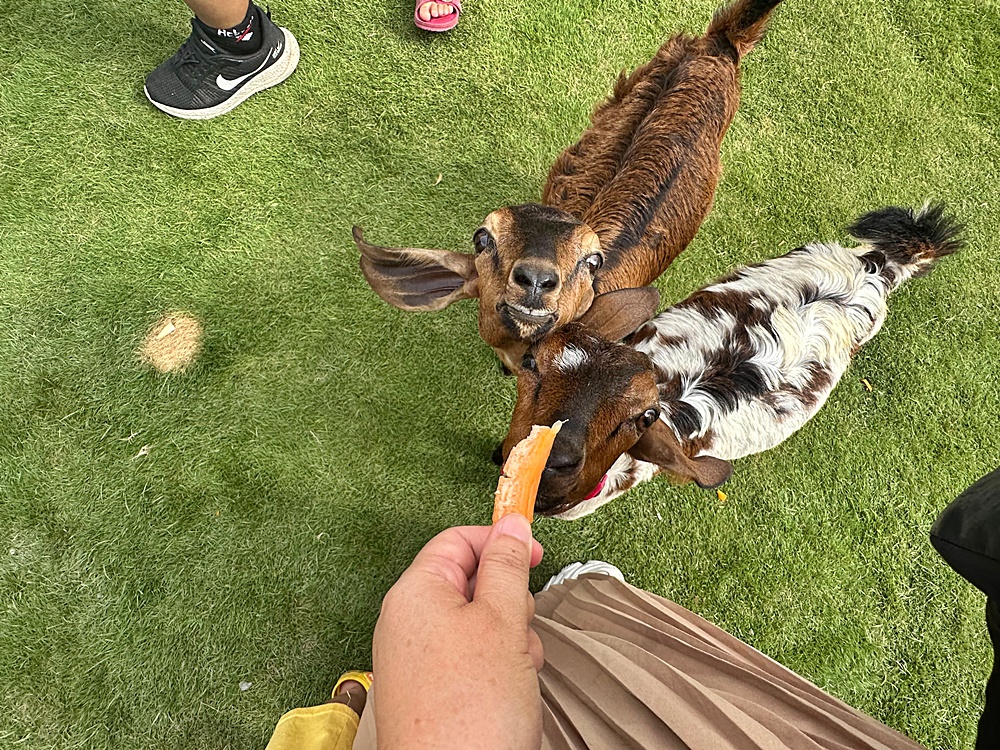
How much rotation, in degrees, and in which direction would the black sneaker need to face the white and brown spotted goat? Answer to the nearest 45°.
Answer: approximately 90° to its left

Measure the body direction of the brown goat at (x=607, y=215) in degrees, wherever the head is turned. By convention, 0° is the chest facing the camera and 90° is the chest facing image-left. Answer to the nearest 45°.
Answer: approximately 45°

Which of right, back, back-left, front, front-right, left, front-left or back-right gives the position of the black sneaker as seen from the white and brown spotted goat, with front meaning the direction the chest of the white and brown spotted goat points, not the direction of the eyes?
front-right

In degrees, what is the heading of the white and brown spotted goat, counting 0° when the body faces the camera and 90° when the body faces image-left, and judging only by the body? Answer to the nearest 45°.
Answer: approximately 45°

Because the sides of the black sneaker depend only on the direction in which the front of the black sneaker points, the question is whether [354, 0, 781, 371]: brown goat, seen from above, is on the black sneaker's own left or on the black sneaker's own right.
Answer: on the black sneaker's own left
